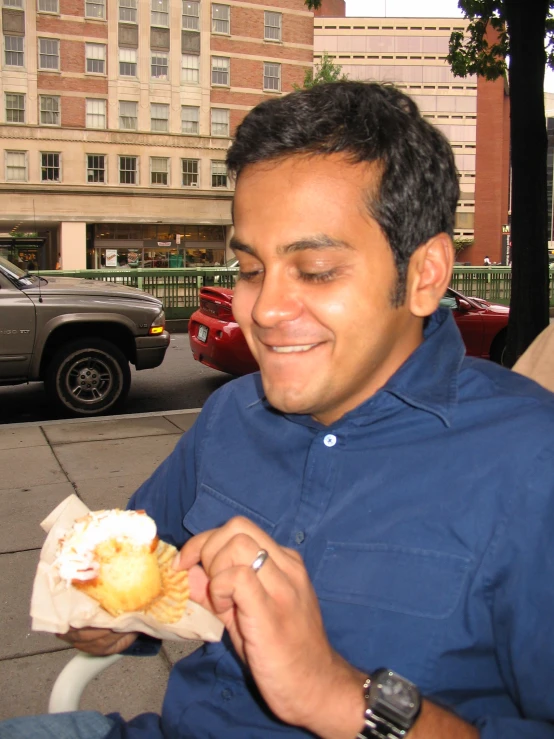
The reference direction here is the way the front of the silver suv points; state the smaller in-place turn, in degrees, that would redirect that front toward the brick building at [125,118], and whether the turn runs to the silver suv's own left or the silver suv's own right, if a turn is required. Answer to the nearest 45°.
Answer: approximately 90° to the silver suv's own left

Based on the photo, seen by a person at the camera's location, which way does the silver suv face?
facing to the right of the viewer

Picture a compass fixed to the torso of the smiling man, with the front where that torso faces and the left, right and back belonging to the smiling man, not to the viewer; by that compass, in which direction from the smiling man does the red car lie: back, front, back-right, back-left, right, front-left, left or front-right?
back-right

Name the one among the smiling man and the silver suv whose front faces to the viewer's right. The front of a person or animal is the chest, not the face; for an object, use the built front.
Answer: the silver suv

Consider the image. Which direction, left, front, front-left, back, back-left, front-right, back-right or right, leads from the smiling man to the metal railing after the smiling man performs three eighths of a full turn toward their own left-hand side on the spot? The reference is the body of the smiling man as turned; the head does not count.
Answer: left

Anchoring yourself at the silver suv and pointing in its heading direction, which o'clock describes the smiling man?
The smiling man is roughly at 3 o'clock from the silver suv.

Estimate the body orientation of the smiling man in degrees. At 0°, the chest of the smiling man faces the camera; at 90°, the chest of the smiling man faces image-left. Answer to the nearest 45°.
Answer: approximately 45°

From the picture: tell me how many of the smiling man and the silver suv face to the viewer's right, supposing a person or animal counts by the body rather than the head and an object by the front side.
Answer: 1

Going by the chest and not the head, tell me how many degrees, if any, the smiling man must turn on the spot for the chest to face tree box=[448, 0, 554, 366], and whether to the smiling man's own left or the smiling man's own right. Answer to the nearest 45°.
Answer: approximately 135° to the smiling man's own right

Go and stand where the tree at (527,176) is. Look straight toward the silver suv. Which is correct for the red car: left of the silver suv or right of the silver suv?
right
